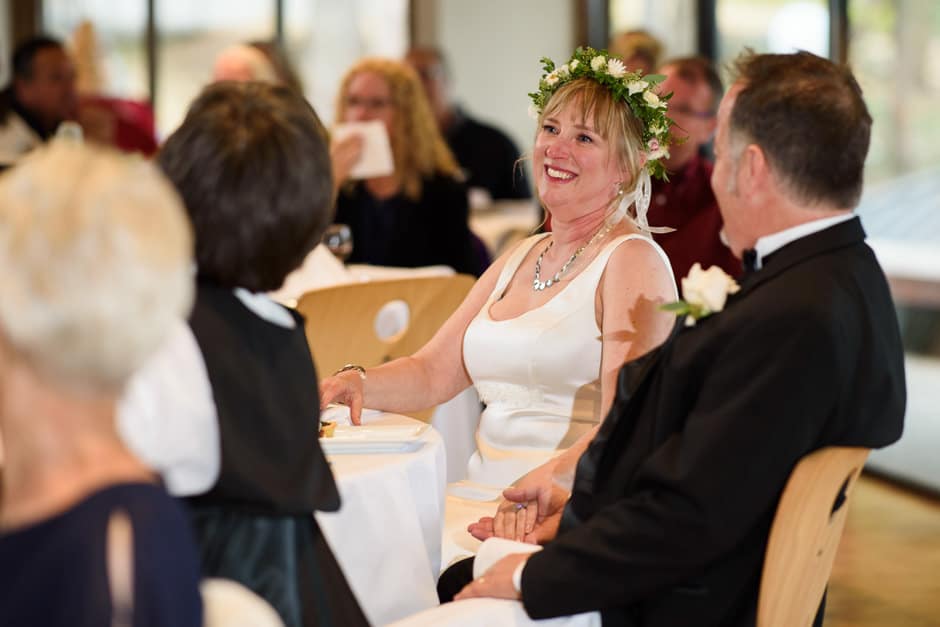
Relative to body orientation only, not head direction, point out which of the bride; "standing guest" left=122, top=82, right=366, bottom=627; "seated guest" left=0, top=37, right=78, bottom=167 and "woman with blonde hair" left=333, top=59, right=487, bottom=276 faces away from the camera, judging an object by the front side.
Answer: "standing guest" left=122, top=82, right=366, bottom=627

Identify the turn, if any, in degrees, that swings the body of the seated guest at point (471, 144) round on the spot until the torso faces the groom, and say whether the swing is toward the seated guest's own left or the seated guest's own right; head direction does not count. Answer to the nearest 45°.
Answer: approximately 45° to the seated guest's own left

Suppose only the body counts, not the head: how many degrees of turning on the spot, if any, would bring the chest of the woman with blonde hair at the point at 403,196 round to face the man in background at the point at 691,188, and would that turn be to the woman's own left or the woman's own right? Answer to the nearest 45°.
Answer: approximately 90° to the woman's own left

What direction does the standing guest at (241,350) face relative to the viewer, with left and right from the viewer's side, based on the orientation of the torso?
facing away from the viewer

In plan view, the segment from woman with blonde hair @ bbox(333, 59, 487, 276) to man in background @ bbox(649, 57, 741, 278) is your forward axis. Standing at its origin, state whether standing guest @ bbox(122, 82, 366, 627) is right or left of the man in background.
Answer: right

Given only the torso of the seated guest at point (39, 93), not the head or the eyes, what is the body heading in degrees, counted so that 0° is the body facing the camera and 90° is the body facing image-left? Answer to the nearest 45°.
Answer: approximately 315°

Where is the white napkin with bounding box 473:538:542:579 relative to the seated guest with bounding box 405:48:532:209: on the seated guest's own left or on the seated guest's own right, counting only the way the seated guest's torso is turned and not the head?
on the seated guest's own left

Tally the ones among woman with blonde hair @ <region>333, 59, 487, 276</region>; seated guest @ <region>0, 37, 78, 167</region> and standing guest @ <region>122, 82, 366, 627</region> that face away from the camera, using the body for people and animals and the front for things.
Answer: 1

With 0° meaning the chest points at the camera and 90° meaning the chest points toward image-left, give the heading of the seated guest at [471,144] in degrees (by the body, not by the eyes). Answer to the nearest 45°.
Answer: approximately 45°

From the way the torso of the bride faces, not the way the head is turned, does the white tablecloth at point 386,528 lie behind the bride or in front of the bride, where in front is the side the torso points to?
in front
